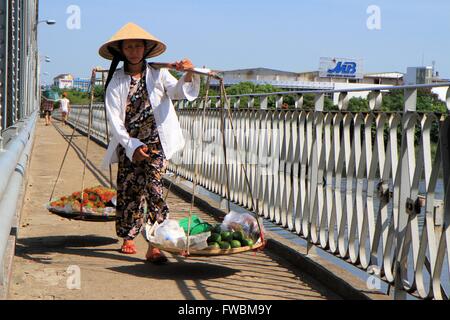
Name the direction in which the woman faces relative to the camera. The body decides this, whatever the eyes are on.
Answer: toward the camera

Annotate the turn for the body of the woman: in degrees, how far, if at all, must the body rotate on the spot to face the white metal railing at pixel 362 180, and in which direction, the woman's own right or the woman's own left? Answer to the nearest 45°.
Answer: approximately 45° to the woman's own left

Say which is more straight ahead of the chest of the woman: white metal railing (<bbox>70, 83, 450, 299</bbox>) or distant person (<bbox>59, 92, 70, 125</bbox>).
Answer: the white metal railing

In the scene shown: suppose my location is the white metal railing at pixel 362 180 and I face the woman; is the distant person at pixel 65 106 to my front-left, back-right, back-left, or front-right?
front-right

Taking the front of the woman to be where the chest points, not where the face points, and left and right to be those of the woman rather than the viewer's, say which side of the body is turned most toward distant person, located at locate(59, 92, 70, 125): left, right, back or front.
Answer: back
